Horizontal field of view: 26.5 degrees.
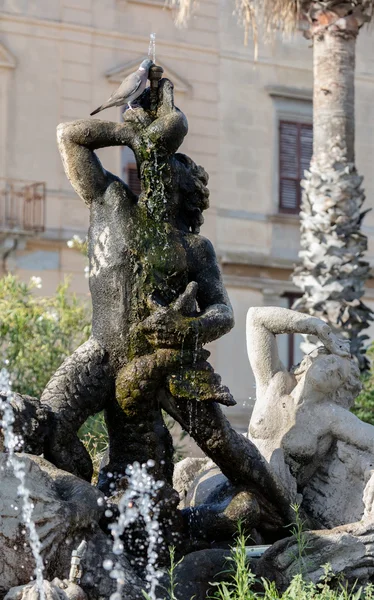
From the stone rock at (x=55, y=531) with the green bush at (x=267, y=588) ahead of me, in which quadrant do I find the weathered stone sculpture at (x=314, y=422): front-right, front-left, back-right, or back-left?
front-left

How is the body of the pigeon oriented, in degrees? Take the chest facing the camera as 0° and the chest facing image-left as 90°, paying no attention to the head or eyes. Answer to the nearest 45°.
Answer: approximately 270°
